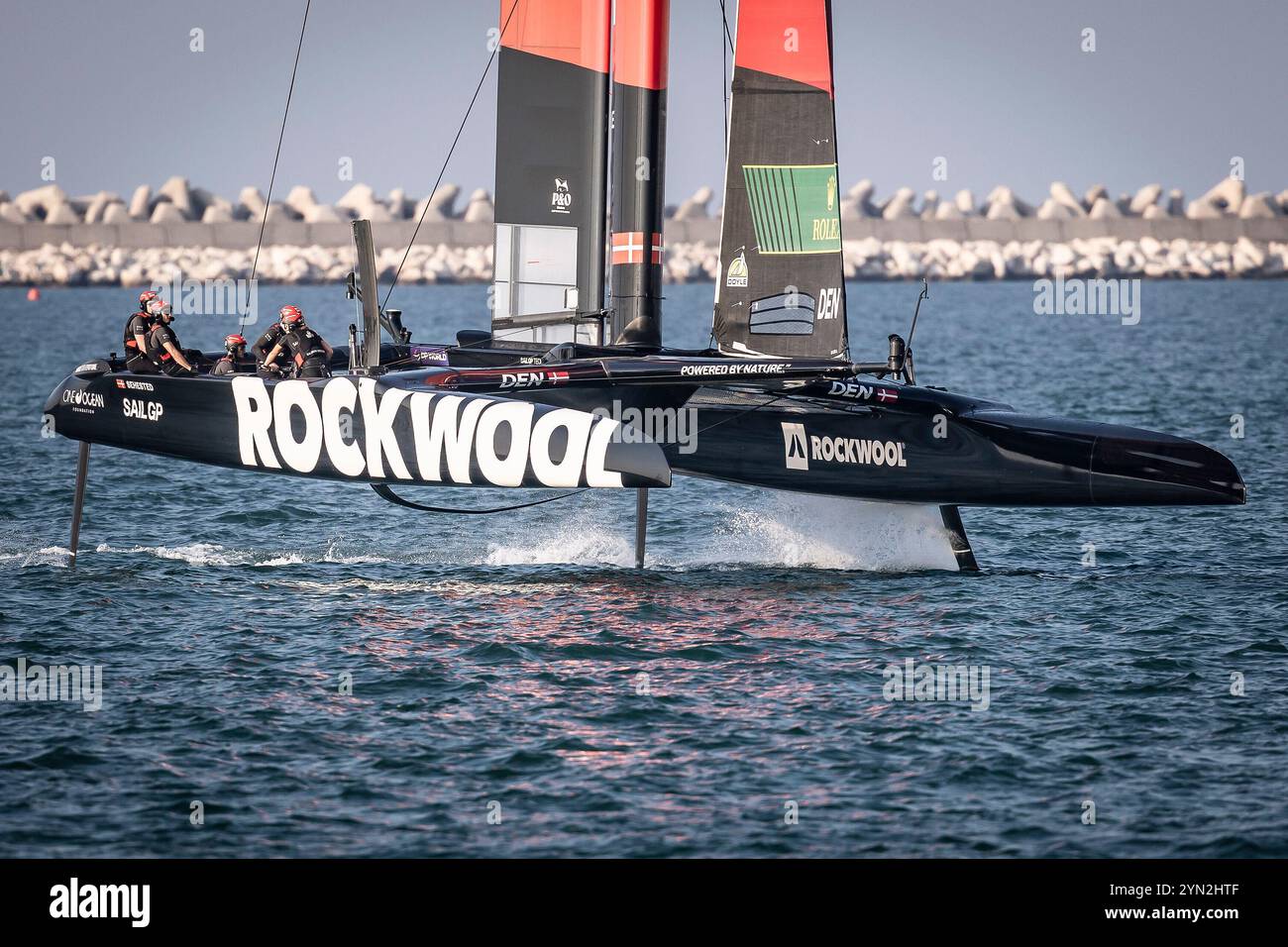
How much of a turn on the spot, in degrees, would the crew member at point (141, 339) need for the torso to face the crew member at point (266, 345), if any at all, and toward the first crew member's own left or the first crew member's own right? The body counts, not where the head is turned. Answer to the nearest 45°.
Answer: approximately 45° to the first crew member's own right

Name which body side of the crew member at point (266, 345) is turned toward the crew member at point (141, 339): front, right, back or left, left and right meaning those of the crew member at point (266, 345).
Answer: back

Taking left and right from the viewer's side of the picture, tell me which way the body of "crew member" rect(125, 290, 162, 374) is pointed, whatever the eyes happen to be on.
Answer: facing to the right of the viewer

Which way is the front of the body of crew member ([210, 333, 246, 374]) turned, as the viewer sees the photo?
to the viewer's right

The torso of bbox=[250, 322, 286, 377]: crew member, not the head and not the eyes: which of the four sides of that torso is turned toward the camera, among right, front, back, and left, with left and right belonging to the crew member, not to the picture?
right

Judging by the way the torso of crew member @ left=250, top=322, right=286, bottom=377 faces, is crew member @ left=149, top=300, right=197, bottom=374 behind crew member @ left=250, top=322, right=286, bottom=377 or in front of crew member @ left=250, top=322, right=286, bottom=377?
behind

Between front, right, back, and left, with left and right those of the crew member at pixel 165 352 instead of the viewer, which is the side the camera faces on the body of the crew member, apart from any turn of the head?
right

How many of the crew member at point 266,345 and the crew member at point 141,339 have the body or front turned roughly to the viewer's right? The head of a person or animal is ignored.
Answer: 2
